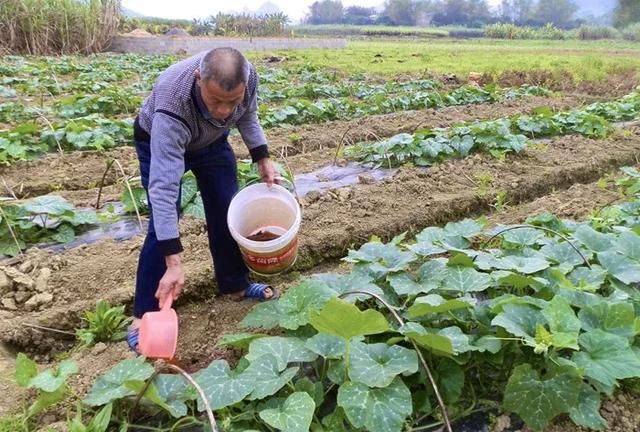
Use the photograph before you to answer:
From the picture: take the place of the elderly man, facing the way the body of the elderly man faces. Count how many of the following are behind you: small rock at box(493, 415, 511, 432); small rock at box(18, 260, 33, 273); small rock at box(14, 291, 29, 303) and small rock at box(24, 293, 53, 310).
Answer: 3

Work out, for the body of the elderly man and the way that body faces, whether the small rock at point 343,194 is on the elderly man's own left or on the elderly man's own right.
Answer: on the elderly man's own left

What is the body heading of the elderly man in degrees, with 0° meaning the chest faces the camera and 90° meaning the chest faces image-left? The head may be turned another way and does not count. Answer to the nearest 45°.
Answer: approximately 315°

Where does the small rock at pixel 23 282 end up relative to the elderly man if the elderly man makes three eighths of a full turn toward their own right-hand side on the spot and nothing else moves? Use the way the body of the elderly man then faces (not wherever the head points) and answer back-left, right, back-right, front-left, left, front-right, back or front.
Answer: front-right

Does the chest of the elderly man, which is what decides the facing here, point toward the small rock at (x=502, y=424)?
yes

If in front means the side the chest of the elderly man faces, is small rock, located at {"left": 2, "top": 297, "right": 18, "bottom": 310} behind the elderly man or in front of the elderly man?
behind

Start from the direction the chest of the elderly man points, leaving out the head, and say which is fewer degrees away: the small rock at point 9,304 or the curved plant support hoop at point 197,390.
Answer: the curved plant support hoop

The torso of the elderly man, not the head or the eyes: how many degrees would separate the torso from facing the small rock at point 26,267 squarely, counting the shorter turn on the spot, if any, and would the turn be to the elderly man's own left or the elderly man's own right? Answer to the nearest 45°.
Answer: approximately 180°
